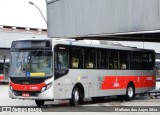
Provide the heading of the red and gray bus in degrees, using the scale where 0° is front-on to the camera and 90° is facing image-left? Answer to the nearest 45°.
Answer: approximately 45°
